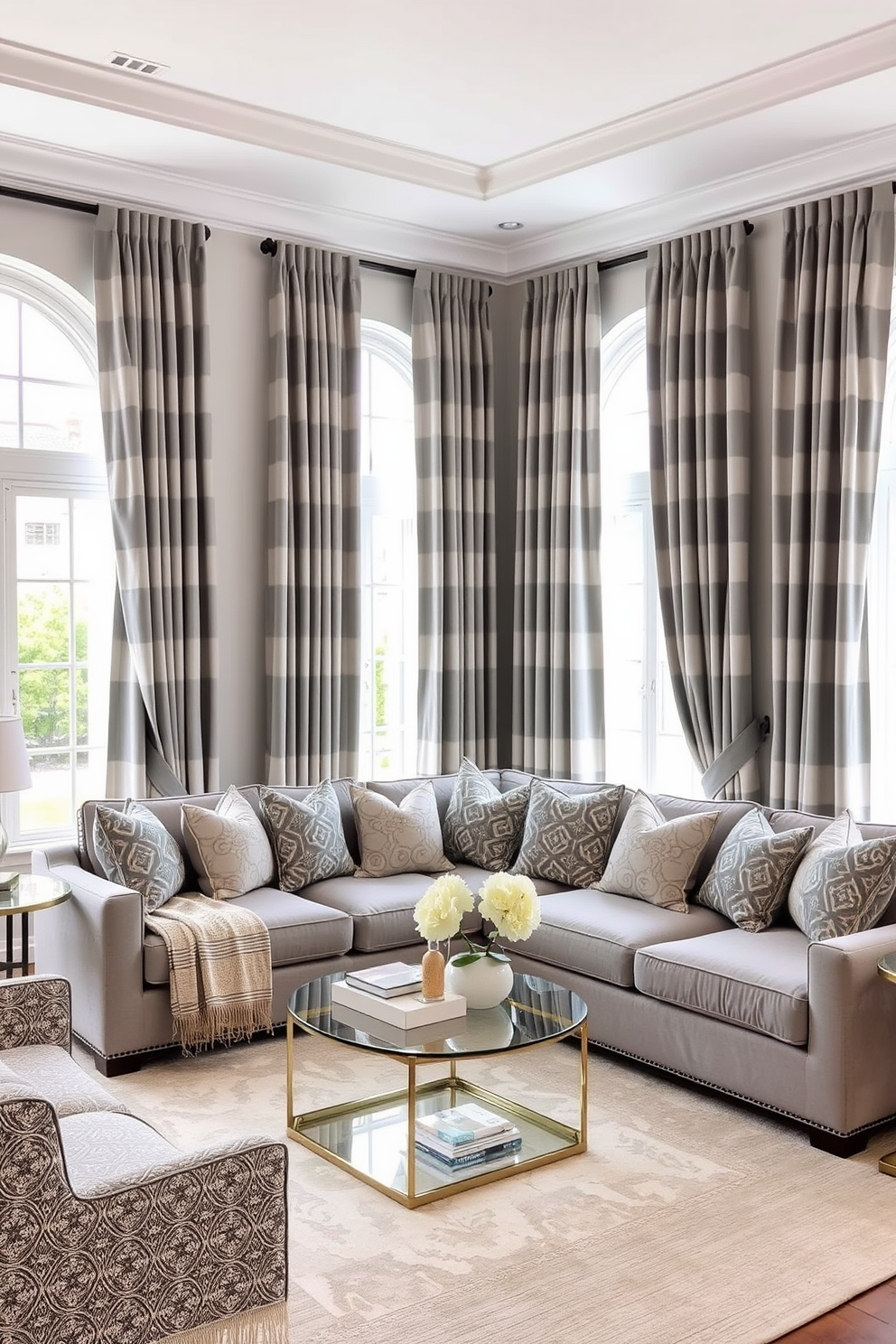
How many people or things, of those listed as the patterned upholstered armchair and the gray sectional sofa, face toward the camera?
1

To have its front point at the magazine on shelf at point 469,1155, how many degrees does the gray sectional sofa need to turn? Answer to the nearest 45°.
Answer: approximately 45° to its right

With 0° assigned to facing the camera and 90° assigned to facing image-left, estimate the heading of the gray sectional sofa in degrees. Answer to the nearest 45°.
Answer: approximately 0°

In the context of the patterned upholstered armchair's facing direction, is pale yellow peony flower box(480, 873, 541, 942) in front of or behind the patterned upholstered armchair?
in front

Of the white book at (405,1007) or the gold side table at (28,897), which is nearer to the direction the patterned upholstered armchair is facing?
the white book

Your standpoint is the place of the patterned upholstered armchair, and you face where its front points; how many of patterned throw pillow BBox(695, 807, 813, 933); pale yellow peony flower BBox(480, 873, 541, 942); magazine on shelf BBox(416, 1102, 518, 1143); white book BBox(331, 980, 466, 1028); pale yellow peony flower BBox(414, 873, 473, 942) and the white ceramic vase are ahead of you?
6

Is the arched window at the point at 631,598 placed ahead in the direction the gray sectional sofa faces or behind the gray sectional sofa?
behind

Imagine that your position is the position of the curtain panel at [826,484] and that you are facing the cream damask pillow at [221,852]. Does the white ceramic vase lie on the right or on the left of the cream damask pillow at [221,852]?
left

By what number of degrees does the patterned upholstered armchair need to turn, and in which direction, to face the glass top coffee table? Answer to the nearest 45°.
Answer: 0° — it already faces it

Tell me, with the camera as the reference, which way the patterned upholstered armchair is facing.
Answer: facing away from the viewer and to the right of the viewer
